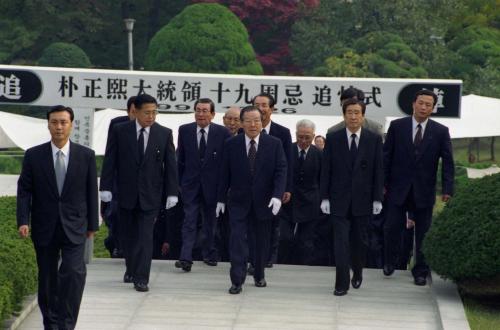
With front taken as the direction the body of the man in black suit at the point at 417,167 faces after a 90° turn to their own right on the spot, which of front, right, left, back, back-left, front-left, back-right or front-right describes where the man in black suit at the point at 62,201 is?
front-left

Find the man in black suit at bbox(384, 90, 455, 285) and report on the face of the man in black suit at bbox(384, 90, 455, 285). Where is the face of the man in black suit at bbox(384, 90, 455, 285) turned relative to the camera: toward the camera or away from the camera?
toward the camera

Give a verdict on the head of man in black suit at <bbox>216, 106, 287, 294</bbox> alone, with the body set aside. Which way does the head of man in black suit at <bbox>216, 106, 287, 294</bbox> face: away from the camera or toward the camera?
toward the camera

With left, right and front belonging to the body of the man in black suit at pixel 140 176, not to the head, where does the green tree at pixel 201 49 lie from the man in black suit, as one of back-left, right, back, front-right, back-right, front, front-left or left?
back

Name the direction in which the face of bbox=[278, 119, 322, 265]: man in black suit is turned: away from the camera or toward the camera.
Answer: toward the camera

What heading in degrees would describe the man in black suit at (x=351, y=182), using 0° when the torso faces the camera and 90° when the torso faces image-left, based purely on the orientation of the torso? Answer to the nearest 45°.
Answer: approximately 0°

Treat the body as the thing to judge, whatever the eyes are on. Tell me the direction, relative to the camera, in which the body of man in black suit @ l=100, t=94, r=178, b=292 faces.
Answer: toward the camera

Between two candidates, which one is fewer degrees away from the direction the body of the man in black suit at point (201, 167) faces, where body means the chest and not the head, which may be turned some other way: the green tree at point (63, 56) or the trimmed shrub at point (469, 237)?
the trimmed shrub

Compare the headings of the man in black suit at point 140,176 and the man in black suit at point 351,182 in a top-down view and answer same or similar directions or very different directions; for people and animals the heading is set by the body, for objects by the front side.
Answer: same or similar directions

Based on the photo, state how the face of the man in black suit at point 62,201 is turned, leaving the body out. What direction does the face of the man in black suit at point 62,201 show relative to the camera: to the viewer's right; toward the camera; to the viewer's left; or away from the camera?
toward the camera

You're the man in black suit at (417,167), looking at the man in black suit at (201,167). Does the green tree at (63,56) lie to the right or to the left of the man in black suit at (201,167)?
right

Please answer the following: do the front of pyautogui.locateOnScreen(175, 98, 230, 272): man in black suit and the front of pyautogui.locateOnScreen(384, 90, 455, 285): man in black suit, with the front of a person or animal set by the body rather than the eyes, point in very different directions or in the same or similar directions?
same or similar directions

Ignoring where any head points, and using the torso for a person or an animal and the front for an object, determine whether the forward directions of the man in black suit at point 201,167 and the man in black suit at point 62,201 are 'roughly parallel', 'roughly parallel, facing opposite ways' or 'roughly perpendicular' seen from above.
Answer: roughly parallel

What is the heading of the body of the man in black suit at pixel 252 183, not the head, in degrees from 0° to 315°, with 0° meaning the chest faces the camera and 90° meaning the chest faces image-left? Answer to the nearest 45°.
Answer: approximately 0°
